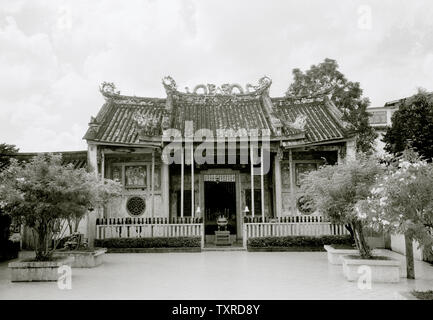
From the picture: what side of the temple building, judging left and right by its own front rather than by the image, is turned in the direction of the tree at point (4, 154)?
right

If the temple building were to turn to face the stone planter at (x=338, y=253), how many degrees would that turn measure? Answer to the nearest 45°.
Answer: approximately 45° to its left

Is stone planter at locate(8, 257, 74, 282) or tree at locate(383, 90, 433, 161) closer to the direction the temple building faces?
the stone planter

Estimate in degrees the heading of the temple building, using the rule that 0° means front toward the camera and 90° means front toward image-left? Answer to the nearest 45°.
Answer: approximately 0°

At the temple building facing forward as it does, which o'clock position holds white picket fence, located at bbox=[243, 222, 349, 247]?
The white picket fence is roughly at 10 o'clock from the temple building.

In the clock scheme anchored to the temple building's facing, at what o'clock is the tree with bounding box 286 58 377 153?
The tree is roughly at 8 o'clock from the temple building.

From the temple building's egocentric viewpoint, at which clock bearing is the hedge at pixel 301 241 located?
The hedge is roughly at 10 o'clock from the temple building.
